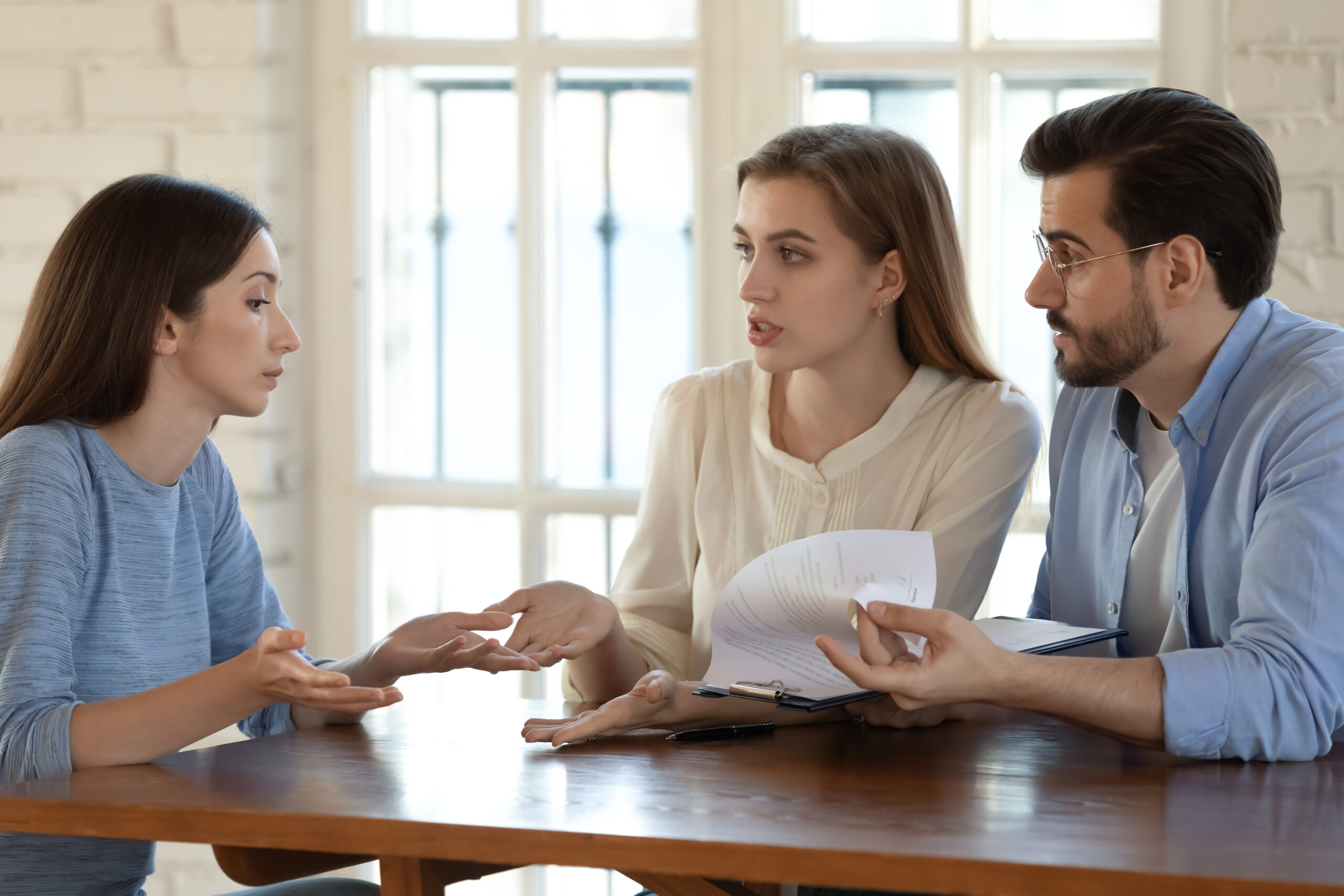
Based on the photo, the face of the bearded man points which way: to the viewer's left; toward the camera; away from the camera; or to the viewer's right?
to the viewer's left

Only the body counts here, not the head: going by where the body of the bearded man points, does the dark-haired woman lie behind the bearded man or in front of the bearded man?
in front

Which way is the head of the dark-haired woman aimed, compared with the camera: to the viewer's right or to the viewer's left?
to the viewer's right

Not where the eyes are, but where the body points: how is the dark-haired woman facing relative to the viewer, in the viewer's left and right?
facing the viewer and to the right of the viewer

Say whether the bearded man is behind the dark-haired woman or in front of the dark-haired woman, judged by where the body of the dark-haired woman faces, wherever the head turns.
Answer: in front

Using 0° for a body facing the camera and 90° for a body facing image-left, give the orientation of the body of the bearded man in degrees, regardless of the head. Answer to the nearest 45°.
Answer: approximately 45°

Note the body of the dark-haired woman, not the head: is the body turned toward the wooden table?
yes

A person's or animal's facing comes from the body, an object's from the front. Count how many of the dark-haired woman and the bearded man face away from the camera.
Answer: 0
